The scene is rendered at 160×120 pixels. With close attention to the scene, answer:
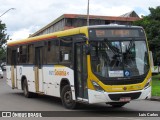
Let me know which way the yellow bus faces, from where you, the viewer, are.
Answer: facing the viewer and to the right of the viewer

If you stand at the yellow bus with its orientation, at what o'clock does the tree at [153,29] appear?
The tree is roughly at 8 o'clock from the yellow bus.
